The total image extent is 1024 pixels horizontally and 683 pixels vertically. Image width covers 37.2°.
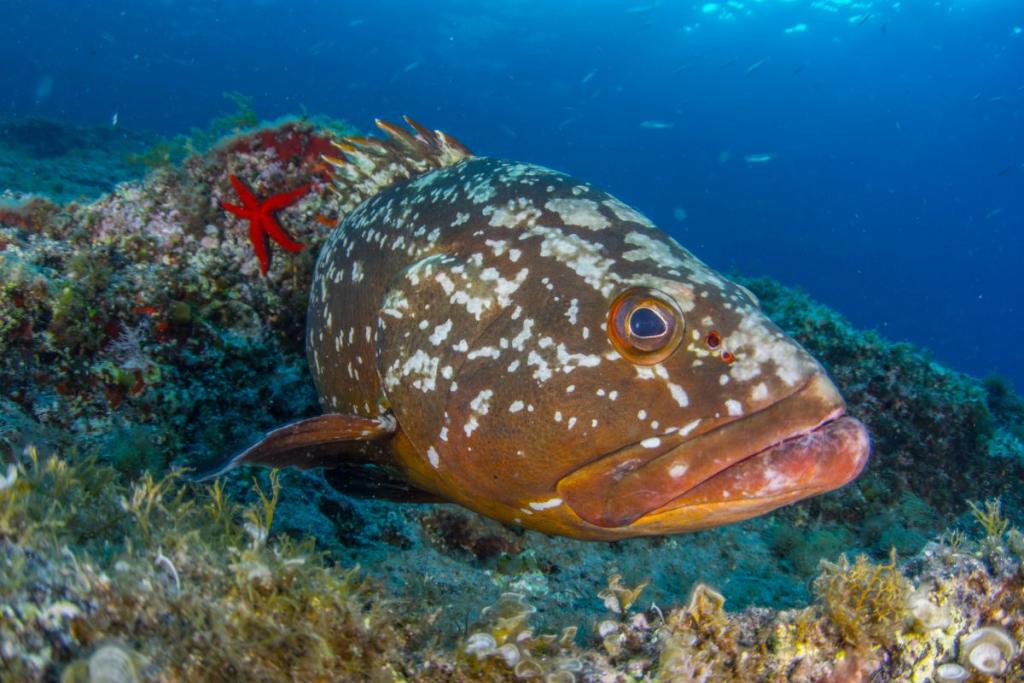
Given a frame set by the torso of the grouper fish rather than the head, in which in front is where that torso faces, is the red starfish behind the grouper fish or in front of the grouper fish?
behind

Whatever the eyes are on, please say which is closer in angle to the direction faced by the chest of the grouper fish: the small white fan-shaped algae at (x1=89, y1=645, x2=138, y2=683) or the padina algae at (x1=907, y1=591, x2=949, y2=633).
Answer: the padina algae

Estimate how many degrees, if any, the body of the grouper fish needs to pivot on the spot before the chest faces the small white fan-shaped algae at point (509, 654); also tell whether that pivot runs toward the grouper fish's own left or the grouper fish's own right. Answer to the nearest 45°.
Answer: approximately 45° to the grouper fish's own right

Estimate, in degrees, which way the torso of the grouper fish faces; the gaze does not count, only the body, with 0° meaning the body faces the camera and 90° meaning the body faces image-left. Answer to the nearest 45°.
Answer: approximately 315°
